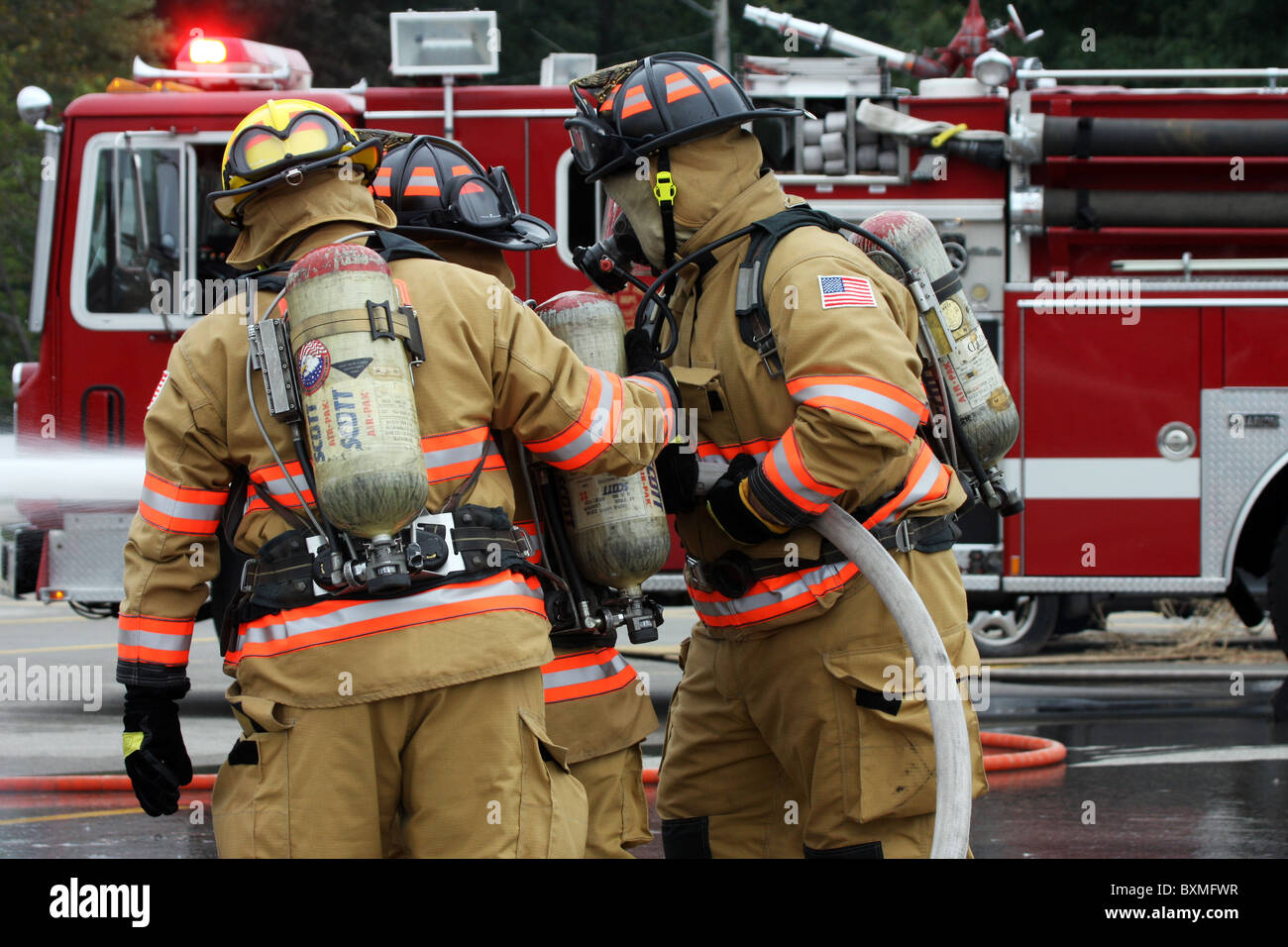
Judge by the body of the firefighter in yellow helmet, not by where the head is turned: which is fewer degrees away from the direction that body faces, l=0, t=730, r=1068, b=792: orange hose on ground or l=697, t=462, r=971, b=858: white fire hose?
the orange hose on ground

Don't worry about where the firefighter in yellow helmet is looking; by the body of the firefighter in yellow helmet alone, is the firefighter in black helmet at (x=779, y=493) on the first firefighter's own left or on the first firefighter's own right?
on the first firefighter's own right

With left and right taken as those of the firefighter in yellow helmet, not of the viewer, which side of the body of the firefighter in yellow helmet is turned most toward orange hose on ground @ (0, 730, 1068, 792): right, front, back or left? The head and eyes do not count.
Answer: front

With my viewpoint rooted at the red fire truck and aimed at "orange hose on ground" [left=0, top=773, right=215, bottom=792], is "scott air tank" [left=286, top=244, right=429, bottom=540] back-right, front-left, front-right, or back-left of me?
front-left

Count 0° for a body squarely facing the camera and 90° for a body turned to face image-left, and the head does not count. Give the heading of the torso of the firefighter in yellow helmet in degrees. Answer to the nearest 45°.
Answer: approximately 180°

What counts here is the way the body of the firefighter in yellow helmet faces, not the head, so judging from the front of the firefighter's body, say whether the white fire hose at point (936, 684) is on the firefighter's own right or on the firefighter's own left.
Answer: on the firefighter's own right

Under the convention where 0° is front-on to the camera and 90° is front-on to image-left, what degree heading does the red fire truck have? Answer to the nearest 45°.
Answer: approximately 90°

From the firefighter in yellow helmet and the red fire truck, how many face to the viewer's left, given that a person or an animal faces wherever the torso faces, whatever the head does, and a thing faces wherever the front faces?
1

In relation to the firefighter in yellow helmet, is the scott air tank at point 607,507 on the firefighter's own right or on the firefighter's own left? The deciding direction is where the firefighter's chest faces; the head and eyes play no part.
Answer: on the firefighter's own right

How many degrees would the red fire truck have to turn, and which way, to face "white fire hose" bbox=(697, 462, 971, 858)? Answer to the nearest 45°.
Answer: approximately 90° to its left

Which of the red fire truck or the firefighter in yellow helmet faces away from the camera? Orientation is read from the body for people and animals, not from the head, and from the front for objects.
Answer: the firefighter in yellow helmet

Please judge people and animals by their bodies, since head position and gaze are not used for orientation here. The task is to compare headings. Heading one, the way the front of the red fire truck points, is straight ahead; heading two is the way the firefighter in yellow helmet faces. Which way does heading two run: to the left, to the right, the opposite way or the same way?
to the right

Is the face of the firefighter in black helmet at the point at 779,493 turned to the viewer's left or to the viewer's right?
to the viewer's left
